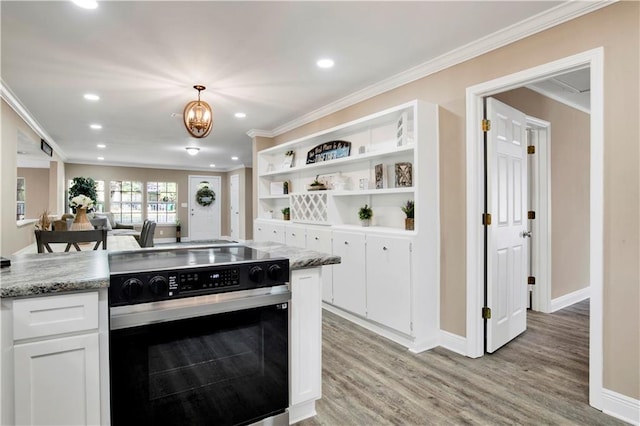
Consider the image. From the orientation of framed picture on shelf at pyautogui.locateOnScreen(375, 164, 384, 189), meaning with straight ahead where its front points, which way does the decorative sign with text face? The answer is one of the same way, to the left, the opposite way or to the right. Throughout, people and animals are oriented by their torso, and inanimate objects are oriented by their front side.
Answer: the same way

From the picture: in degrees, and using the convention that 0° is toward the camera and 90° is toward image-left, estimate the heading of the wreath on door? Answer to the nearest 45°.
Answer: approximately 0°

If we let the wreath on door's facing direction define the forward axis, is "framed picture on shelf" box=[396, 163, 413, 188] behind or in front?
in front

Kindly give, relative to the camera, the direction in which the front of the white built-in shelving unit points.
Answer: facing the viewer and to the left of the viewer

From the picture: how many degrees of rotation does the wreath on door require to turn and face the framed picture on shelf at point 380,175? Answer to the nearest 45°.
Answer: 0° — it already faces it

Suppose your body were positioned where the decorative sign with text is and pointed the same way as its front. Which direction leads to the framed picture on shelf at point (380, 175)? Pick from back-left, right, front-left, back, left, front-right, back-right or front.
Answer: left

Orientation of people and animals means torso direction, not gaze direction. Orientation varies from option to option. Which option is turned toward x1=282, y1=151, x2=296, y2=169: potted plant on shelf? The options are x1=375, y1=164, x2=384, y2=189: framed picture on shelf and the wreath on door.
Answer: the wreath on door

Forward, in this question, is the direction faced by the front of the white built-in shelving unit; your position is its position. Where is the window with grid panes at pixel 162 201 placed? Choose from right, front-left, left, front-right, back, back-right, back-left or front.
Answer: right

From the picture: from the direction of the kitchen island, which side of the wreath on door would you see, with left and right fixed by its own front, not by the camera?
front

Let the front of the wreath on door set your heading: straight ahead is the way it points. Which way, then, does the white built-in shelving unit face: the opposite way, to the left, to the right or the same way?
to the right

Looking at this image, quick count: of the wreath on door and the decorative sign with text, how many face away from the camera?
0

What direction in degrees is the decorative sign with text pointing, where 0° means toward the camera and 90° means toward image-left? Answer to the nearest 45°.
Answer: approximately 45°

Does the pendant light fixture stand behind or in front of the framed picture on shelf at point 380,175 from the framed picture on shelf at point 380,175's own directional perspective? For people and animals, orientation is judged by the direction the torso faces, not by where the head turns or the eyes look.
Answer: in front

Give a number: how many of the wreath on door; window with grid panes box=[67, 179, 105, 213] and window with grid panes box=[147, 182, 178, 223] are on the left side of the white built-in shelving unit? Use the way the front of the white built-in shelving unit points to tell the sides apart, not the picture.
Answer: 0

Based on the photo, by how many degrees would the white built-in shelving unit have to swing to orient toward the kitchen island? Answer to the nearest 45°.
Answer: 0° — it already faces it
